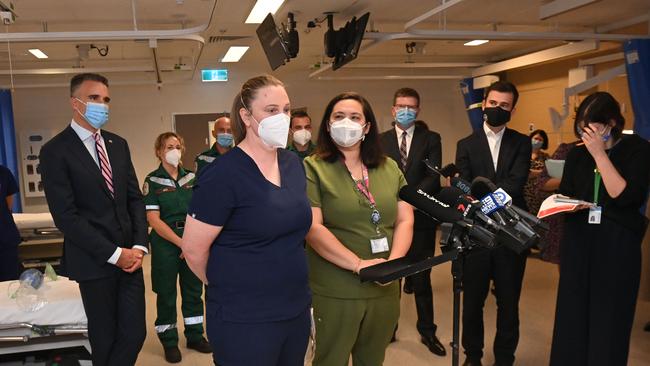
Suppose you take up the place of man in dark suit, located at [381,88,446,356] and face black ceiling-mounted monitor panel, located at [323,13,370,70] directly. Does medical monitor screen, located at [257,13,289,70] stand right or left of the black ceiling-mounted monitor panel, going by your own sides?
left

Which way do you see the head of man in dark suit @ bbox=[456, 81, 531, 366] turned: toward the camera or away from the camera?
toward the camera

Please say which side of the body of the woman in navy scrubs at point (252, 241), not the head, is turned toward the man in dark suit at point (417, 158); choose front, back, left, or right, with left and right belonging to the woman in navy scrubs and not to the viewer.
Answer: left

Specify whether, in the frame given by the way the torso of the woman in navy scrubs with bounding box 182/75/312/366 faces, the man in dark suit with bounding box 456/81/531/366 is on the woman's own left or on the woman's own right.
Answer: on the woman's own left

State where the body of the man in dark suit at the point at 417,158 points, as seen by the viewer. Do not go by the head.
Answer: toward the camera

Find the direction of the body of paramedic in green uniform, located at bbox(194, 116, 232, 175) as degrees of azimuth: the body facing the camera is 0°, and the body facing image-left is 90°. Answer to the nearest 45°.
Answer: approximately 315°

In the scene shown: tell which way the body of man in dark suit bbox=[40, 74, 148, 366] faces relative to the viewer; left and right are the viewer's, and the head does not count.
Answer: facing the viewer and to the right of the viewer

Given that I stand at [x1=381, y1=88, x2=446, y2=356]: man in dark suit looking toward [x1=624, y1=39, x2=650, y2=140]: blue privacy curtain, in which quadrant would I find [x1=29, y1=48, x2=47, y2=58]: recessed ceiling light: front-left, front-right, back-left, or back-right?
back-left

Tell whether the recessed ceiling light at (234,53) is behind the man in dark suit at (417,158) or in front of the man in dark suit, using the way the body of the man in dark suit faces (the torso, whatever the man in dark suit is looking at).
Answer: behind

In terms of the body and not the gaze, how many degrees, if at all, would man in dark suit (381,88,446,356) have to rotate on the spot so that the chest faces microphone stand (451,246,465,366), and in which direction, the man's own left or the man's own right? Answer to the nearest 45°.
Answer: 0° — they already face it

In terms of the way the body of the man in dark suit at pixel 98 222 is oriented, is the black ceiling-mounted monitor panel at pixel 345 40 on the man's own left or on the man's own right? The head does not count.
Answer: on the man's own left

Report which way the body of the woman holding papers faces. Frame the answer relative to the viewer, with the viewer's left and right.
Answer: facing the viewer and to the left of the viewer

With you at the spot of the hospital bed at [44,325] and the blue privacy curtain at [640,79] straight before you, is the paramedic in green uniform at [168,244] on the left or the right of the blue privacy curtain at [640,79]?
left
